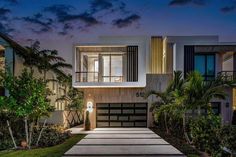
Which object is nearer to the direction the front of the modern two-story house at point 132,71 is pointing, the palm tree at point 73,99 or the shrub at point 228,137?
the shrub

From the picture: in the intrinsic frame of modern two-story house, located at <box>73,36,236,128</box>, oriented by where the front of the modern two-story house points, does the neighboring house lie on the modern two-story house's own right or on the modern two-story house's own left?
on the modern two-story house's own right

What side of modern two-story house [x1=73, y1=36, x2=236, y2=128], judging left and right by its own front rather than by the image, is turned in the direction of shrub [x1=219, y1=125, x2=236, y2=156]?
front

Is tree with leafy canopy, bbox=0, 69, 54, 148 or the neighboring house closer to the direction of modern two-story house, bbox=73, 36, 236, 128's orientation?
the tree with leafy canopy

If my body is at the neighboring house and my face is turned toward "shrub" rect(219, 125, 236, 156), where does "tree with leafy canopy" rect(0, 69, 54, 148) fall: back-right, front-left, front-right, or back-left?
front-right

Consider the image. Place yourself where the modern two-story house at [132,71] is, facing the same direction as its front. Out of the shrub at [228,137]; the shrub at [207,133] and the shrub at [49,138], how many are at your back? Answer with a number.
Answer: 0

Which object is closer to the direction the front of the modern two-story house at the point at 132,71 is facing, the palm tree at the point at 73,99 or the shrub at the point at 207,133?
the shrub

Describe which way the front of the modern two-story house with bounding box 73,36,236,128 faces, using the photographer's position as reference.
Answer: facing the viewer

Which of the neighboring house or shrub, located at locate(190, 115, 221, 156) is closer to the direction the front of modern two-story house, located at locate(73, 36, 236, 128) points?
the shrub

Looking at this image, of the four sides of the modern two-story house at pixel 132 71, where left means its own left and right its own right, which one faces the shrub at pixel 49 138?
front

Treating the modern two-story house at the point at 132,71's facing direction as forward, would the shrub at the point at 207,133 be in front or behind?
in front
